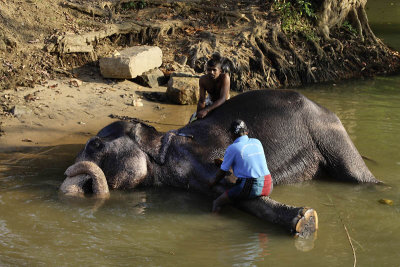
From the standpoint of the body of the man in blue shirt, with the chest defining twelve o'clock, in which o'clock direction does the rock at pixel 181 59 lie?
The rock is roughly at 1 o'clock from the man in blue shirt.

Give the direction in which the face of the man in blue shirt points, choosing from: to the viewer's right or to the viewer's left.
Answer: to the viewer's left

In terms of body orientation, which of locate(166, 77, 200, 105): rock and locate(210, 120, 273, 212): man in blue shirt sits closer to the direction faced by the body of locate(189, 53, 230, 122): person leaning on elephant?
the man in blue shirt

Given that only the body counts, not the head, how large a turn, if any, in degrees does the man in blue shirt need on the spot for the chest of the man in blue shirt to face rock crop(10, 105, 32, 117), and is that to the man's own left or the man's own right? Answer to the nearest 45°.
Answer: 0° — they already face it

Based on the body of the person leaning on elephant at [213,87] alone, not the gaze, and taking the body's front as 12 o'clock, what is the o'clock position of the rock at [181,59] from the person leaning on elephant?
The rock is roughly at 4 o'clock from the person leaning on elephant.

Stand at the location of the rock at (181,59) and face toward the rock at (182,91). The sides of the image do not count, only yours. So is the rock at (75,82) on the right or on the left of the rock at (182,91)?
right

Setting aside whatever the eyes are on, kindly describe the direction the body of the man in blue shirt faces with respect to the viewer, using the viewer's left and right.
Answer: facing away from the viewer and to the left of the viewer

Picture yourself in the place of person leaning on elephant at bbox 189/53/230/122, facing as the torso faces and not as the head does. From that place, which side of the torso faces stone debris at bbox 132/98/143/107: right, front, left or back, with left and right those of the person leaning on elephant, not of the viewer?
right

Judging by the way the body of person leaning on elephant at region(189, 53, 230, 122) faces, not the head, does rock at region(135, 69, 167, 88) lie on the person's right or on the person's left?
on the person's right

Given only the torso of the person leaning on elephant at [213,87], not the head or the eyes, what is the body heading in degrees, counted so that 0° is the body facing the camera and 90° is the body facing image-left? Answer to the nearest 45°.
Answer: approximately 45°

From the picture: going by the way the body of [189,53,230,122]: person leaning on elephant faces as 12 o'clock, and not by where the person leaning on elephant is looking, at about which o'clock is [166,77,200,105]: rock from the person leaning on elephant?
The rock is roughly at 4 o'clock from the person leaning on elephant.
